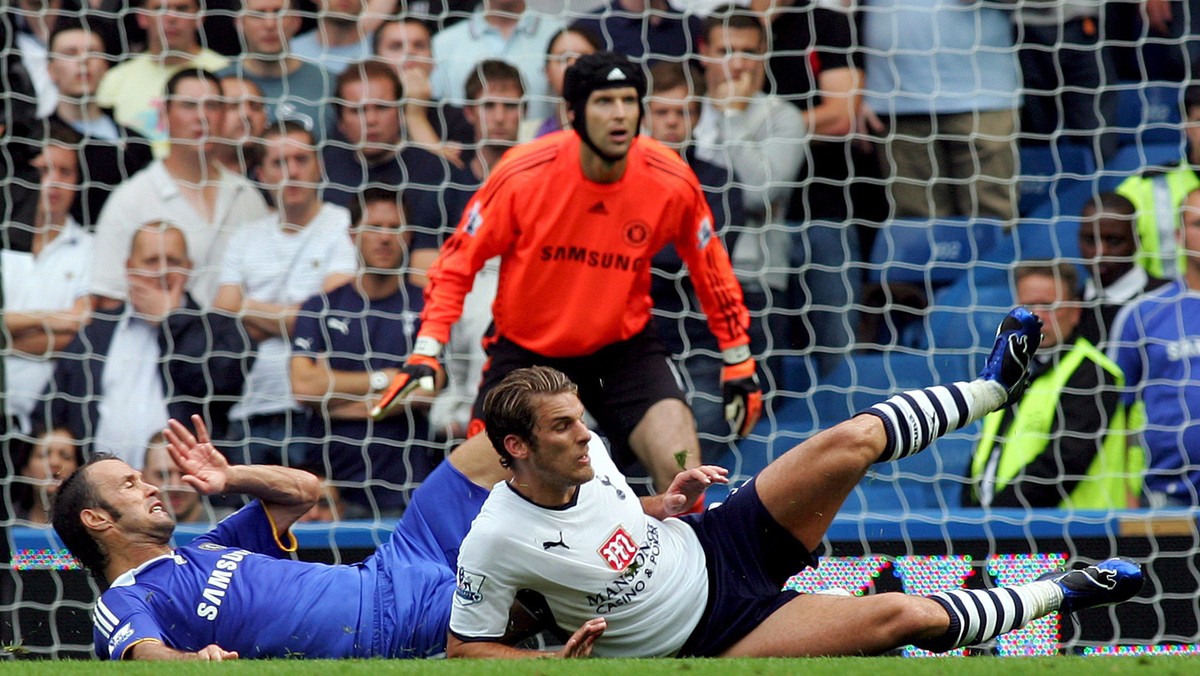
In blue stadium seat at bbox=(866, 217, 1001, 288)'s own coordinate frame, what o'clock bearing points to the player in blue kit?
The player in blue kit is roughly at 1 o'clock from the blue stadium seat.

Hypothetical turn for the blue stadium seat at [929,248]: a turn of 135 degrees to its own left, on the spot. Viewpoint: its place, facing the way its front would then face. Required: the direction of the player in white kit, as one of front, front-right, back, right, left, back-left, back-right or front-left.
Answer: back-right

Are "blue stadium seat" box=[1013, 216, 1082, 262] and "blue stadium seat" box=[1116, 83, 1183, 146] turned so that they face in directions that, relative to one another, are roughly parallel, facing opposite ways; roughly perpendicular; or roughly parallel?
roughly parallel

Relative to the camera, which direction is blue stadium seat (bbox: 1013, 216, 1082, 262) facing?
toward the camera

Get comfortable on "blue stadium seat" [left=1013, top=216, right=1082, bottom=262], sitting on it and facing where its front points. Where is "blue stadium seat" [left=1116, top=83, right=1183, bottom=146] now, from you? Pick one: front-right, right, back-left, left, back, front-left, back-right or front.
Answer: back-left

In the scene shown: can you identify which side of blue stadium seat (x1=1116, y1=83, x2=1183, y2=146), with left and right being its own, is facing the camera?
front

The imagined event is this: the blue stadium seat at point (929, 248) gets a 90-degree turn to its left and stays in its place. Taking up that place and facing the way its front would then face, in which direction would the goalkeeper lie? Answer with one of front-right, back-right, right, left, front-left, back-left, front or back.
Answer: back-right

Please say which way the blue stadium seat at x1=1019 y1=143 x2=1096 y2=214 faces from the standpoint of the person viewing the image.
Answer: facing the viewer

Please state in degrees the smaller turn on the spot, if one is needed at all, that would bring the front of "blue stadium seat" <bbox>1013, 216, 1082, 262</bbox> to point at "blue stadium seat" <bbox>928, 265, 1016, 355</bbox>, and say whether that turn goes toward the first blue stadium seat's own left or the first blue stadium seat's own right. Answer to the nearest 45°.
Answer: approximately 45° to the first blue stadium seat's own right

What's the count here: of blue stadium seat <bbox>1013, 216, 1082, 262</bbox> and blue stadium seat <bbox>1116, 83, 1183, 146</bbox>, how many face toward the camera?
2

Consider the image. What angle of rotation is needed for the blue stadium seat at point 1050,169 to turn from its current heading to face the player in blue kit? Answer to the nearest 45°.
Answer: approximately 45° to its right

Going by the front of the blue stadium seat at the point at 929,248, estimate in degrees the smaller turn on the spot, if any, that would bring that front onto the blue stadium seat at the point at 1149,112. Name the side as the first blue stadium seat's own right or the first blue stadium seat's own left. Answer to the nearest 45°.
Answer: approximately 135° to the first blue stadium seat's own left

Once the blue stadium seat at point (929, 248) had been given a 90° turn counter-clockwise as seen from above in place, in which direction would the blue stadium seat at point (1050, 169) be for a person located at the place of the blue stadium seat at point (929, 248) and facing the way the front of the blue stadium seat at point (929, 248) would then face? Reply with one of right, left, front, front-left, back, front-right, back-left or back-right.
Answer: front-left

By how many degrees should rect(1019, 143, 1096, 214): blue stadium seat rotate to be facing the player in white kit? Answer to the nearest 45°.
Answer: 0° — it already faces them

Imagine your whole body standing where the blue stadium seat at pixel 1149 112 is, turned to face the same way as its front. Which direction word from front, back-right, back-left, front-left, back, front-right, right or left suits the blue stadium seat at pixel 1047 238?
front-right

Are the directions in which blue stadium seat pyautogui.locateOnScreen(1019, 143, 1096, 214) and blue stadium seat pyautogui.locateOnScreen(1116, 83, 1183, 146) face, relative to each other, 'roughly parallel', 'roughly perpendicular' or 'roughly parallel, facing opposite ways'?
roughly parallel
